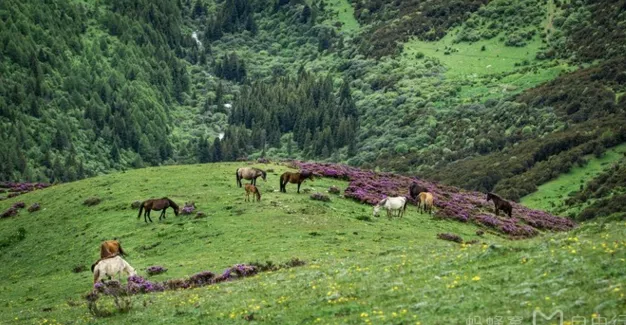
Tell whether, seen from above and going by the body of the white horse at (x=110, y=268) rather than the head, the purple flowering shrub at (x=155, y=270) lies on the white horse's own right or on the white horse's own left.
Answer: on the white horse's own left
